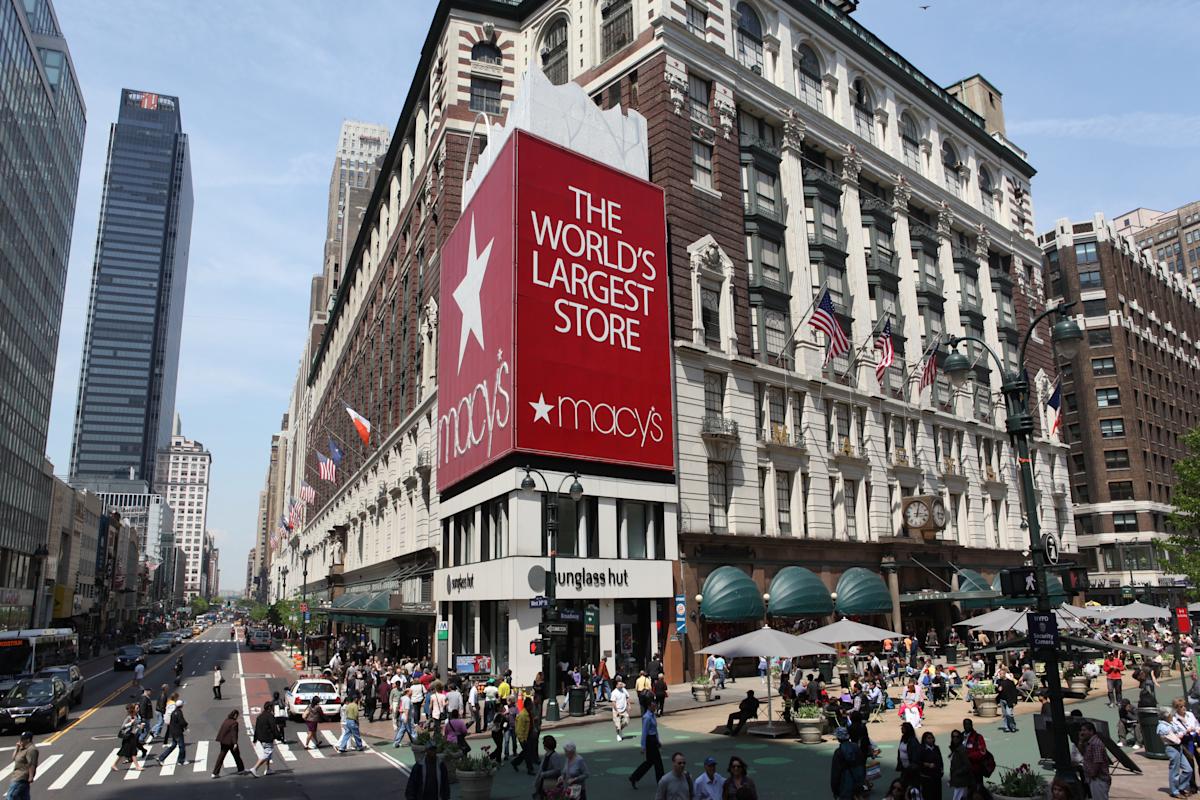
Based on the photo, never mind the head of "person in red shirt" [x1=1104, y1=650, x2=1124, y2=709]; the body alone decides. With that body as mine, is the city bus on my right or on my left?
on my right

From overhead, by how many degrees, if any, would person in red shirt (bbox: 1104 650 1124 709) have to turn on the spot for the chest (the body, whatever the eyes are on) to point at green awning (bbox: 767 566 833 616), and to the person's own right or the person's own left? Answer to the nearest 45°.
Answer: approximately 135° to the person's own right

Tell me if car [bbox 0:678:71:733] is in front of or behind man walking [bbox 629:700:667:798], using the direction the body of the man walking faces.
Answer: behind

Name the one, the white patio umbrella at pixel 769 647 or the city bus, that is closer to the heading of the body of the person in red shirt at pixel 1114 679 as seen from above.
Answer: the white patio umbrella

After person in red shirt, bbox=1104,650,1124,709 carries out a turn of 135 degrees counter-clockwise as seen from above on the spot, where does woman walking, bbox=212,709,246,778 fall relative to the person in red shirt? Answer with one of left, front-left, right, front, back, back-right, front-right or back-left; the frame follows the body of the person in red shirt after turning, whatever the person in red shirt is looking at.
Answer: back

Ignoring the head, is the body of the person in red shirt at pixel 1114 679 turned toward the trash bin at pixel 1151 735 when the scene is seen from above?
yes

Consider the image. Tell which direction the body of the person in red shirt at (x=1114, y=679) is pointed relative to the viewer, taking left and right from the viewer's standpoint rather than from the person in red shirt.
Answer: facing the viewer

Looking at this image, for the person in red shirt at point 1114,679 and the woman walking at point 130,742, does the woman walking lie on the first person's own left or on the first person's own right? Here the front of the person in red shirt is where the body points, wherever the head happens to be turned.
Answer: on the first person's own right

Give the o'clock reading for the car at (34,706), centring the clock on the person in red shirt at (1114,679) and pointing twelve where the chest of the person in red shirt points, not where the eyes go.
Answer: The car is roughly at 2 o'clock from the person in red shirt.

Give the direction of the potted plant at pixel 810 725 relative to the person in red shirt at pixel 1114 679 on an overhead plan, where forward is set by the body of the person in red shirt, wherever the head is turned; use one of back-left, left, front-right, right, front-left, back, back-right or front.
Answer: front-right
